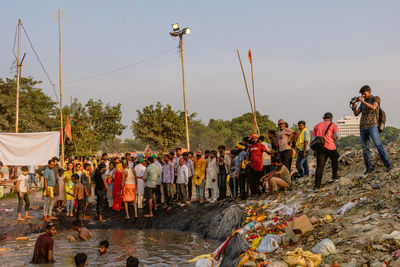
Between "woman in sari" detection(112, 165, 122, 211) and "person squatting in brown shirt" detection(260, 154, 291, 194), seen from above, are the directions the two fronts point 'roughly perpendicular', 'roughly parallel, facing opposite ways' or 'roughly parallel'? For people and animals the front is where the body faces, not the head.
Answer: roughly perpendicular

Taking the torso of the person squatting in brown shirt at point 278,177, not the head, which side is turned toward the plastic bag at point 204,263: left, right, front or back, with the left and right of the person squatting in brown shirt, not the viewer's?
left

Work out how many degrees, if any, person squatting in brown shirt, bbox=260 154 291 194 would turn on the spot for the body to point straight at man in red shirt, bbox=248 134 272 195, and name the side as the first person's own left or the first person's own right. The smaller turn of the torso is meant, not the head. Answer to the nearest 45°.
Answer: approximately 45° to the first person's own right

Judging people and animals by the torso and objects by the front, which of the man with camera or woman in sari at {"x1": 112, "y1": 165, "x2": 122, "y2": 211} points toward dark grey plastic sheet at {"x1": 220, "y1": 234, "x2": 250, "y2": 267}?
the man with camera

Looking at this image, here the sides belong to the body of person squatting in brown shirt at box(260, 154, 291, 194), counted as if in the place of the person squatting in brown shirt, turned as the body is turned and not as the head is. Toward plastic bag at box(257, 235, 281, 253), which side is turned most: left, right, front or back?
left

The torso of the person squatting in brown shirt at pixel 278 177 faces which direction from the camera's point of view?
to the viewer's left

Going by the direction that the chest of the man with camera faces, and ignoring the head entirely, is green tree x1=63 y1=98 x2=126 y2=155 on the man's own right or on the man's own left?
on the man's own right

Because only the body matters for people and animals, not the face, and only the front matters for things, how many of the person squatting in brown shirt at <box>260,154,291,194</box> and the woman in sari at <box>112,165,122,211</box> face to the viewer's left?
1

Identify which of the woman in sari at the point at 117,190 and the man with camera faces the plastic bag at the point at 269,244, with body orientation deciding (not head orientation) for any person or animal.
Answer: the man with camera
